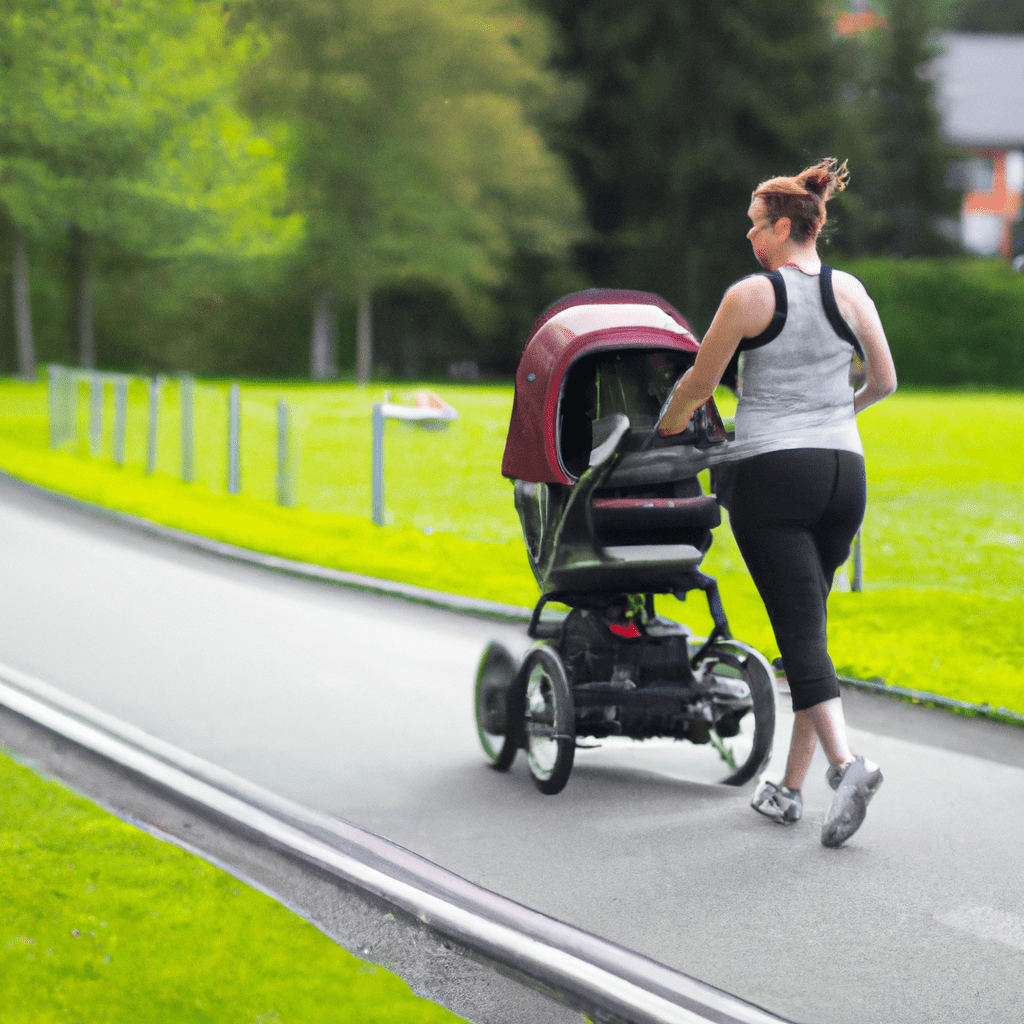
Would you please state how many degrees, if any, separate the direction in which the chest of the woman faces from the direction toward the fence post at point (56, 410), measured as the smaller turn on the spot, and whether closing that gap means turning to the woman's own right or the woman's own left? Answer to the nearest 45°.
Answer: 0° — they already face it

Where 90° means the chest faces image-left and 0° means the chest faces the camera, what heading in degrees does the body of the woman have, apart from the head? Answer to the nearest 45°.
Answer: approximately 135°

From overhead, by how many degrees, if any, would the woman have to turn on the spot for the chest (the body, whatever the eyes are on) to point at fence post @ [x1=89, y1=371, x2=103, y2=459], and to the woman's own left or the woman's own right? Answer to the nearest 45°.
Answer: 0° — they already face it

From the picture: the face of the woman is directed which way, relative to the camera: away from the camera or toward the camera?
away from the camera

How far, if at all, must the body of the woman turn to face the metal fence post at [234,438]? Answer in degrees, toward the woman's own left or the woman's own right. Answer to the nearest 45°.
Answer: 0° — they already face it

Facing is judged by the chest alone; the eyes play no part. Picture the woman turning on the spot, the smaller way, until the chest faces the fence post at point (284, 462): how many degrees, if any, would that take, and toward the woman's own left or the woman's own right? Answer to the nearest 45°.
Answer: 0° — they already face it

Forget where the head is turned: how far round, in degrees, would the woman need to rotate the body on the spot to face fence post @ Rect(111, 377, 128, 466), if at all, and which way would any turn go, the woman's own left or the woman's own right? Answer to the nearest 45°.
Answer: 0° — they already face it
